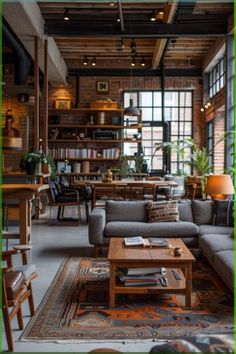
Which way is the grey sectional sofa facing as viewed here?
toward the camera

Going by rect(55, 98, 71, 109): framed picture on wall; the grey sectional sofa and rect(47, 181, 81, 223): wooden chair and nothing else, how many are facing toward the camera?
2

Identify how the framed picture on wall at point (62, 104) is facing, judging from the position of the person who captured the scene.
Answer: facing the viewer

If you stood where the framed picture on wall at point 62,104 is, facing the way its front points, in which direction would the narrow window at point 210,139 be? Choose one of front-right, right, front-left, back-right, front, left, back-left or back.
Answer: left

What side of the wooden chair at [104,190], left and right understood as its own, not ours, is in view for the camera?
back

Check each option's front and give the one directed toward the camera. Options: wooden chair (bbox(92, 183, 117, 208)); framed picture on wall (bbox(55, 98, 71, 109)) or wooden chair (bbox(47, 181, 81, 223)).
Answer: the framed picture on wall

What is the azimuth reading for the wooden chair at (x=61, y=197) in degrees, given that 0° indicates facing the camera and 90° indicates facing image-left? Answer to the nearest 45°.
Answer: approximately 270°

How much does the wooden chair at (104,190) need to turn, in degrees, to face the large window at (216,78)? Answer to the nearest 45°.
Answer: approximately 45° to its right

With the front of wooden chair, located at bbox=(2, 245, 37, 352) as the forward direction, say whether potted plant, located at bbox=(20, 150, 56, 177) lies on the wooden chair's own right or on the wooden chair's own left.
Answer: on the wooden chair's own left

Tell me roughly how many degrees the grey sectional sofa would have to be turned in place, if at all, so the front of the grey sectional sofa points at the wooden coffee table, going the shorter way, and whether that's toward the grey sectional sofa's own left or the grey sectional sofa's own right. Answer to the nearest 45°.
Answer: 0° — it already faces it

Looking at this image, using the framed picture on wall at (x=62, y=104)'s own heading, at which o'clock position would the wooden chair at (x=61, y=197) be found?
The wooden chair is roughly at 12 o'clock from the framed picture on wall.

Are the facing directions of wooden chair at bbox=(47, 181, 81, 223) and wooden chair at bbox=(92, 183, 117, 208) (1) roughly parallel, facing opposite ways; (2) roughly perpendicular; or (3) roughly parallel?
roughly perpendicular

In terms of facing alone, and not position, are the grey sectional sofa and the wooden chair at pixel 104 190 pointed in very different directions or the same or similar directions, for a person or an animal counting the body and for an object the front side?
very different directions

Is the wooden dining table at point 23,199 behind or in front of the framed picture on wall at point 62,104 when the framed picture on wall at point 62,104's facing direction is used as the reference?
in front

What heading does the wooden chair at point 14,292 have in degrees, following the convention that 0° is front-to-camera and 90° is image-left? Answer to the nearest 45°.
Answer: approximately 315°
